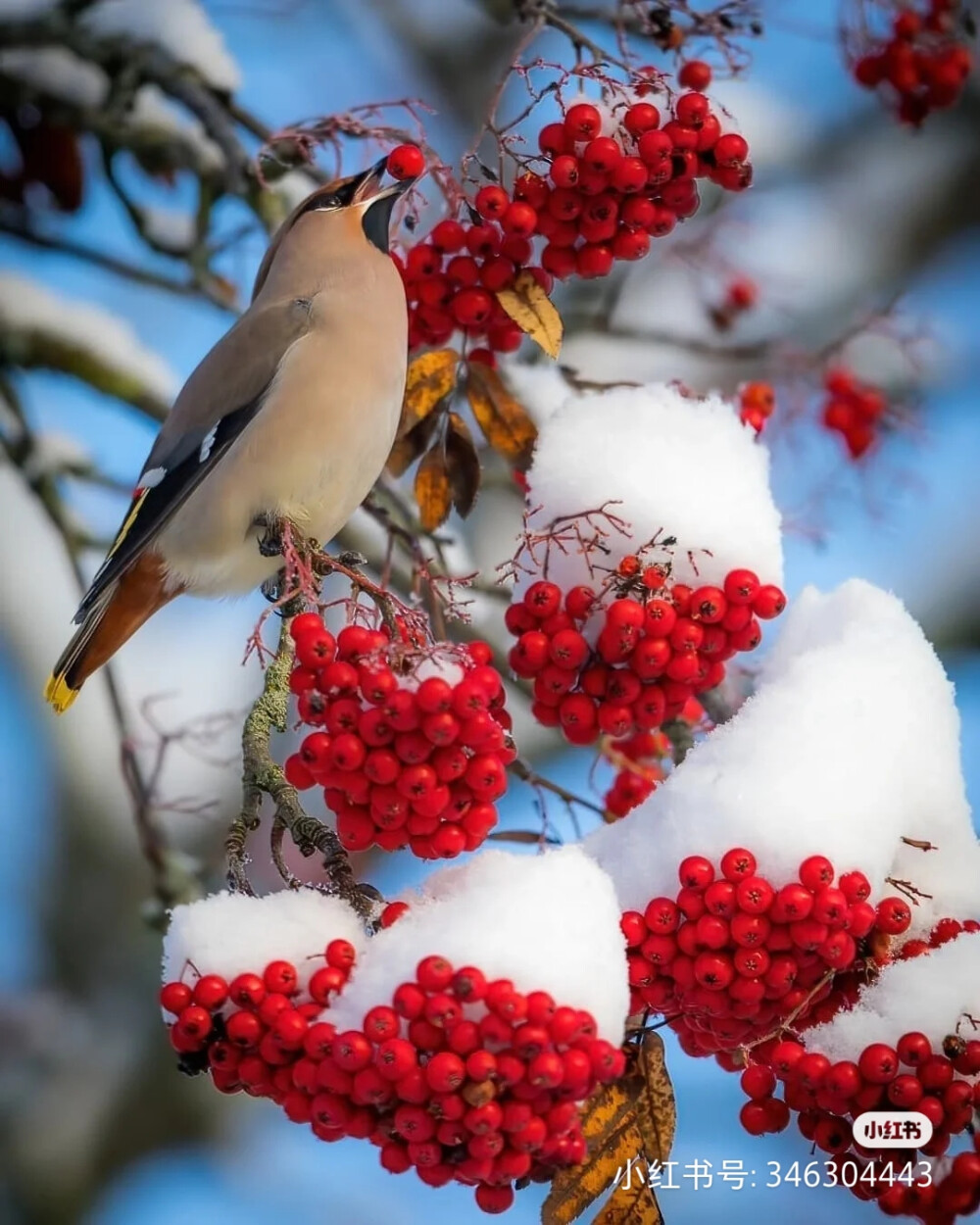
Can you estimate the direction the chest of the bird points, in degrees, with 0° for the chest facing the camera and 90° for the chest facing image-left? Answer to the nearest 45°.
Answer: approximately 270°

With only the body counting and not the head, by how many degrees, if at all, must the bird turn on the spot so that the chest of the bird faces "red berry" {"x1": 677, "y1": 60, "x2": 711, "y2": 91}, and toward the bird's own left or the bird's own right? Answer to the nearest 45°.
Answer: approximately 45° to the bird's own right

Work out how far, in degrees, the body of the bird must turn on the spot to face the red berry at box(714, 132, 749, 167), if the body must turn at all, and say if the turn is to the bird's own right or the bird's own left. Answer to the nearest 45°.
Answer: approximately 45° to the bird's own right
